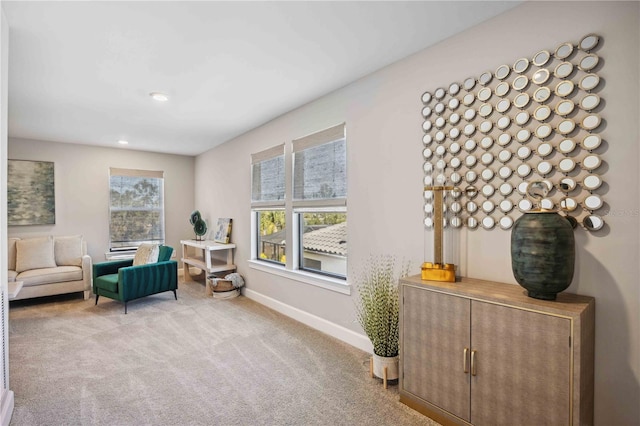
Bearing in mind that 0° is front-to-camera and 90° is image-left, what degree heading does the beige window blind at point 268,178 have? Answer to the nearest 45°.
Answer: approximately 45°

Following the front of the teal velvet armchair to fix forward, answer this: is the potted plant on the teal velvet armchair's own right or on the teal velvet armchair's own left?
on the teal velvet armchair's own left

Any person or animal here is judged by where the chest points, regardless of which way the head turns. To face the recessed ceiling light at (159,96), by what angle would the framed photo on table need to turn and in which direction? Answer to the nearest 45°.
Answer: approximately 45° to its left

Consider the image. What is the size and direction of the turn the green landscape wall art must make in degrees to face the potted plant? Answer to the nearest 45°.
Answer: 0° — it already faces it

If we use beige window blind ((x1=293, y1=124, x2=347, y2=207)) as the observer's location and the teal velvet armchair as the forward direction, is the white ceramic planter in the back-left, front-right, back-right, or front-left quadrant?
back-left

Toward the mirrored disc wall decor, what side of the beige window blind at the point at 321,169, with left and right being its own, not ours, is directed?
left

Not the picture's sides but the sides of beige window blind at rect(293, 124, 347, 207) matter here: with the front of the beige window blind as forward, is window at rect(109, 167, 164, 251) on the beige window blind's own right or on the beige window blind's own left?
on the beige window blind's own right

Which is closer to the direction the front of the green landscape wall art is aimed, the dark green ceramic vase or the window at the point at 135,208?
the dark green ceramic vase

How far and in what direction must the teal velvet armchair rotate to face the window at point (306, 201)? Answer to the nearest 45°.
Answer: approximately 90° to its left
